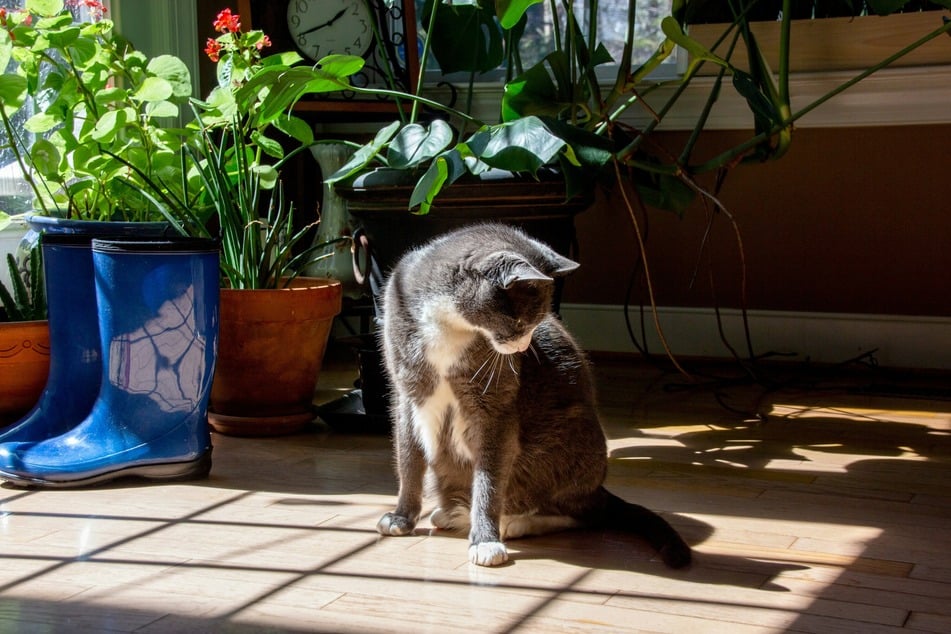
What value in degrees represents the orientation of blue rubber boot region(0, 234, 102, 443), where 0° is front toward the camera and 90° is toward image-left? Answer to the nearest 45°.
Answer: approximately 90°

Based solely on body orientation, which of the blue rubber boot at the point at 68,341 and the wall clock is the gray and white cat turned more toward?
the blue rubber boot

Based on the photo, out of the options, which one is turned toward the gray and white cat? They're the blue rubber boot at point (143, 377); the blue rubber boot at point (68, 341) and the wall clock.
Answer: the wall clock

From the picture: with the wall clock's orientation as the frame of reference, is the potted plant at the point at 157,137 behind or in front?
in front

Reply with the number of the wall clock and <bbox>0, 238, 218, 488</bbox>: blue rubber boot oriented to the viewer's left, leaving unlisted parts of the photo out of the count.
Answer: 1

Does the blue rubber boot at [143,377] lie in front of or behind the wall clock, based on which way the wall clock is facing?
in front

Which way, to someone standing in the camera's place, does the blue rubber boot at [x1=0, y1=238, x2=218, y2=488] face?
facing to the left of the viewer

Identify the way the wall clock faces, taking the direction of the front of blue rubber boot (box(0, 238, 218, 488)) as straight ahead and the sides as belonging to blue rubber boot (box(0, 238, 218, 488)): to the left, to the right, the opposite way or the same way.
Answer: to the left

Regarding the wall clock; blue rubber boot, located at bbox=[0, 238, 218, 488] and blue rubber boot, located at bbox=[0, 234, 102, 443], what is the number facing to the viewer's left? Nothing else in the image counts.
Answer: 2

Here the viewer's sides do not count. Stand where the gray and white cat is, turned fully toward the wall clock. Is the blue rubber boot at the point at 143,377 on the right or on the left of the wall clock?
left
